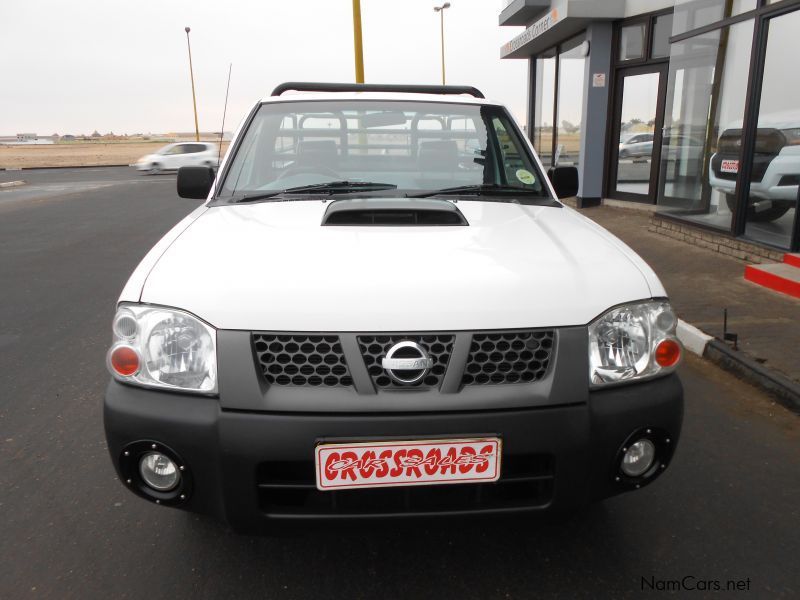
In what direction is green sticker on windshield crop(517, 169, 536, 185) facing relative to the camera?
toward the camera

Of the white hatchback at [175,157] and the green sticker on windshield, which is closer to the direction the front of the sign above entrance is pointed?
the green sticker on windshield

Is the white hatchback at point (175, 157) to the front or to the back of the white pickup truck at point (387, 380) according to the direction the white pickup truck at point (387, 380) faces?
to the back

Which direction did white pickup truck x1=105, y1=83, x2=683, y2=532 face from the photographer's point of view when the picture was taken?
facing the viewer

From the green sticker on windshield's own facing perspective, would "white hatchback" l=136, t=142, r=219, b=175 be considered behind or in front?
behind

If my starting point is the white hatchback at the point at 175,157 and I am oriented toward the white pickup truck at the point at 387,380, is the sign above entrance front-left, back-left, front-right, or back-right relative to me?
front-left

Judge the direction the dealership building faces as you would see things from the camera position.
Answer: facing the viewer and to the left of the viewer

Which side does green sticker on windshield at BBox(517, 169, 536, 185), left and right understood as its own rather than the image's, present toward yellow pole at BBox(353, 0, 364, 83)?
back

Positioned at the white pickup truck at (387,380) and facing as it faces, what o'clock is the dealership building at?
The dealership building is roughly at 7 o'clock from the white pickup truck.

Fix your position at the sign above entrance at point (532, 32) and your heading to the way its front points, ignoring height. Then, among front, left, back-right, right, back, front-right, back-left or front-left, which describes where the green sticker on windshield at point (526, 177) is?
front-left
